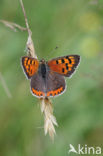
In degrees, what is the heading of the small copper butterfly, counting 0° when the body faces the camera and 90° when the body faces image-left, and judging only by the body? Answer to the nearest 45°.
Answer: approximately 180°
